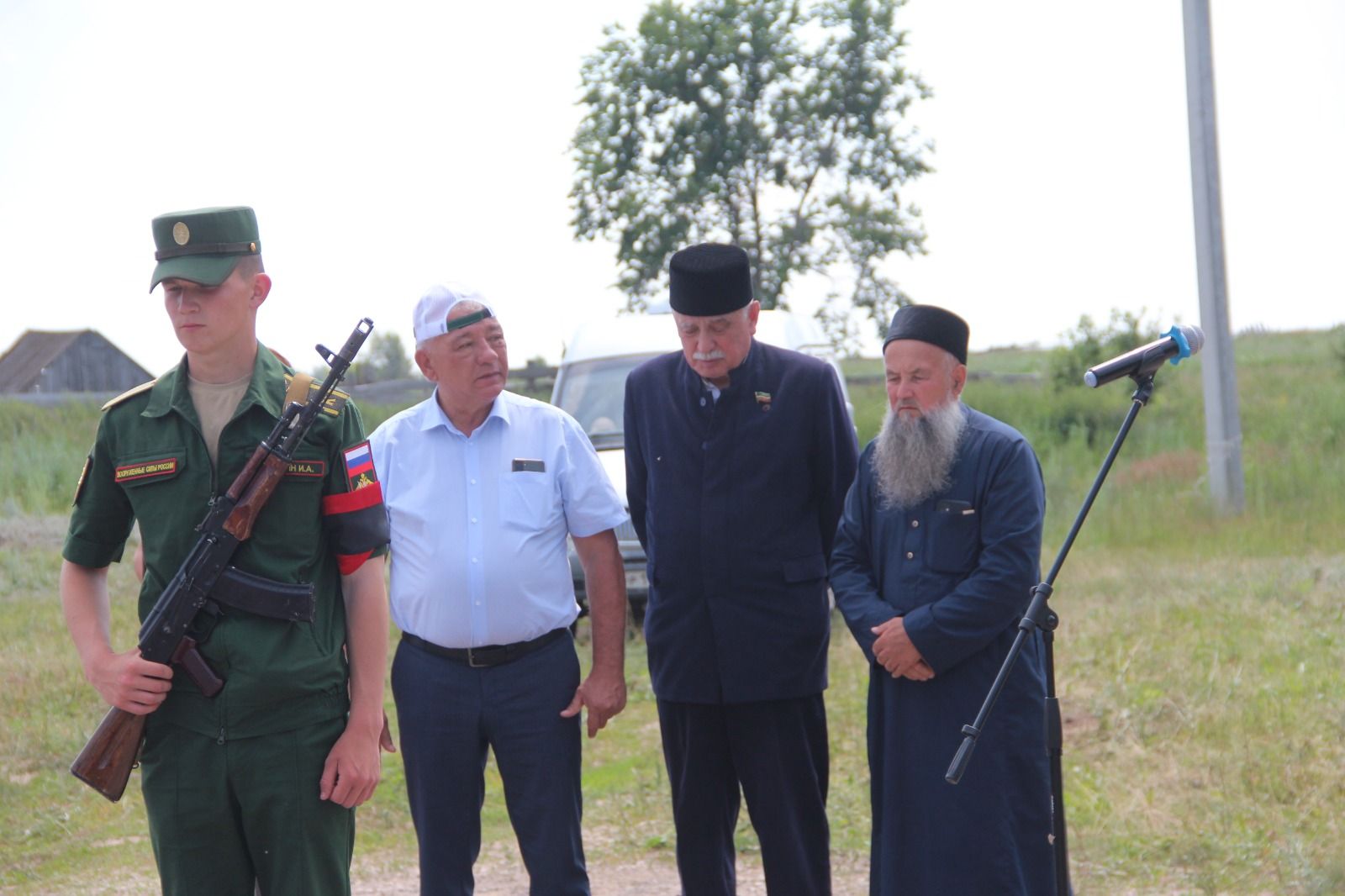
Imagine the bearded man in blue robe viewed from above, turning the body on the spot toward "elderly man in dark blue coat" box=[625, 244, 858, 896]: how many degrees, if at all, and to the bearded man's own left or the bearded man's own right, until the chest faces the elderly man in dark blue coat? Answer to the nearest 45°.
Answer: approximately 45° to the bearded man's own right

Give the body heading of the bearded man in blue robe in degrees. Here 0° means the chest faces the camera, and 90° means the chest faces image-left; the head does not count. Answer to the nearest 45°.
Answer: approximately 45°

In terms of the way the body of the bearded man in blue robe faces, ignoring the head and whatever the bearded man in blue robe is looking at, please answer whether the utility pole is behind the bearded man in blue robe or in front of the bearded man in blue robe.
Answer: behind

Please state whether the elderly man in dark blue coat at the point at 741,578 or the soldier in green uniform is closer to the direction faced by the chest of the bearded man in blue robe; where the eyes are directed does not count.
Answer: the soldier in green uniform

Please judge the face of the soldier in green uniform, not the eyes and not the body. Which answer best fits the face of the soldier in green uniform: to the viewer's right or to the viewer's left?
to the viewer's left

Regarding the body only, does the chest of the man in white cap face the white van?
no

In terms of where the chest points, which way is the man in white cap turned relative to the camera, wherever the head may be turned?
toward the camera

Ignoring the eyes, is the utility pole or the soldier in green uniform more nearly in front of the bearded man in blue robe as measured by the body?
the soldier in green uniform

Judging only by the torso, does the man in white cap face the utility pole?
no

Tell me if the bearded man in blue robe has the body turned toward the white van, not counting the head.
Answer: no

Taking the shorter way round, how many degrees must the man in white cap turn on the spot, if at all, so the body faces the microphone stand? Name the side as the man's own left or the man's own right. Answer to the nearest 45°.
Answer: approximately 90° to the man's own left

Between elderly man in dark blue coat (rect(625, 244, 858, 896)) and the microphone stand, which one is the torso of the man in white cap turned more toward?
the microphone stand

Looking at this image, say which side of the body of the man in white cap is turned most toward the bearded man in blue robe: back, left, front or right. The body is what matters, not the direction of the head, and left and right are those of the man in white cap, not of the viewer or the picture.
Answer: left

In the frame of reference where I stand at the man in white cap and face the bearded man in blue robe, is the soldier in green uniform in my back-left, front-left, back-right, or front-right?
back-right

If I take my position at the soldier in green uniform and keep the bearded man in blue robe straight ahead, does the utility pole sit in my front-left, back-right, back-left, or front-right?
front-left

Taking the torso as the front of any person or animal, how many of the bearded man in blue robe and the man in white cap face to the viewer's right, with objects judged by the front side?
0
